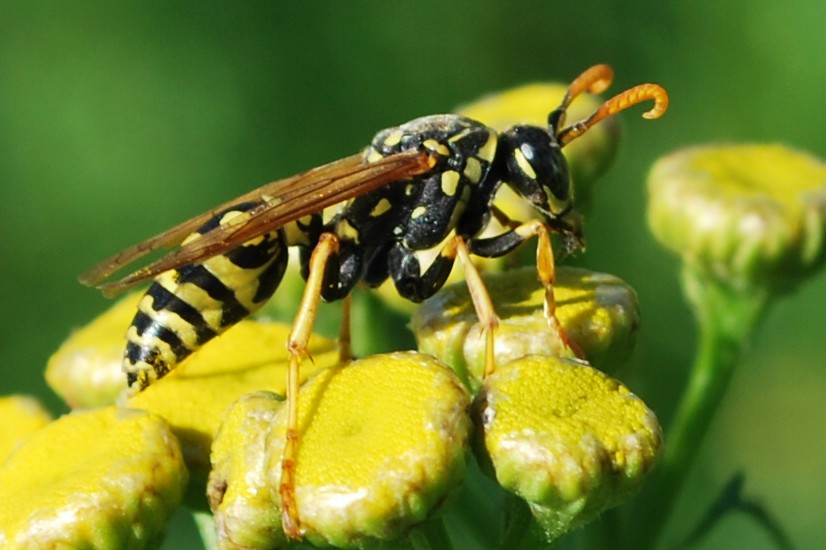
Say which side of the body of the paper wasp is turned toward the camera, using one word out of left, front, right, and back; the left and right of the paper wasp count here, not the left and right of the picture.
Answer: right

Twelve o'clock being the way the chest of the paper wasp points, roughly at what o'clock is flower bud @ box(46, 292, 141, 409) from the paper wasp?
The flower bud is roughly at 6 o'clock from the paper wasp.

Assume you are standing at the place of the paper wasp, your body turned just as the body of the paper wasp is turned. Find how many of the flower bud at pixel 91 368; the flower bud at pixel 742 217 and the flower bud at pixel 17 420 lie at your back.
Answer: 2

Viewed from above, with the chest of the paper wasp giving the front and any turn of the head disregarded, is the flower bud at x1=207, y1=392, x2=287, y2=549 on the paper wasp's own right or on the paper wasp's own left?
on the paper wasp's own right

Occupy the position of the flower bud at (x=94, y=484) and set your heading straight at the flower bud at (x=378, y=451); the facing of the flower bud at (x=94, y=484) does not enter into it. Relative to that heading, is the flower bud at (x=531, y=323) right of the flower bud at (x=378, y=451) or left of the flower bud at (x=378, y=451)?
left

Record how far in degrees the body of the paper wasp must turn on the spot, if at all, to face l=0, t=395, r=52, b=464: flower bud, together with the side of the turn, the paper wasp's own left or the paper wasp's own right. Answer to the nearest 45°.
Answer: approximately 180°

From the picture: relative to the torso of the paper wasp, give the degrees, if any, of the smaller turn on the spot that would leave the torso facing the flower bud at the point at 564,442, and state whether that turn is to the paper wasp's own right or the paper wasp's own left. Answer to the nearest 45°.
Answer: approximately 45° to the paper wasp's own right

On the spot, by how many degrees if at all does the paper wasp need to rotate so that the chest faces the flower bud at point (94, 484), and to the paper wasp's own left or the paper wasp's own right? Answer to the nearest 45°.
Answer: approximately 135° to the paper wasp's own right
